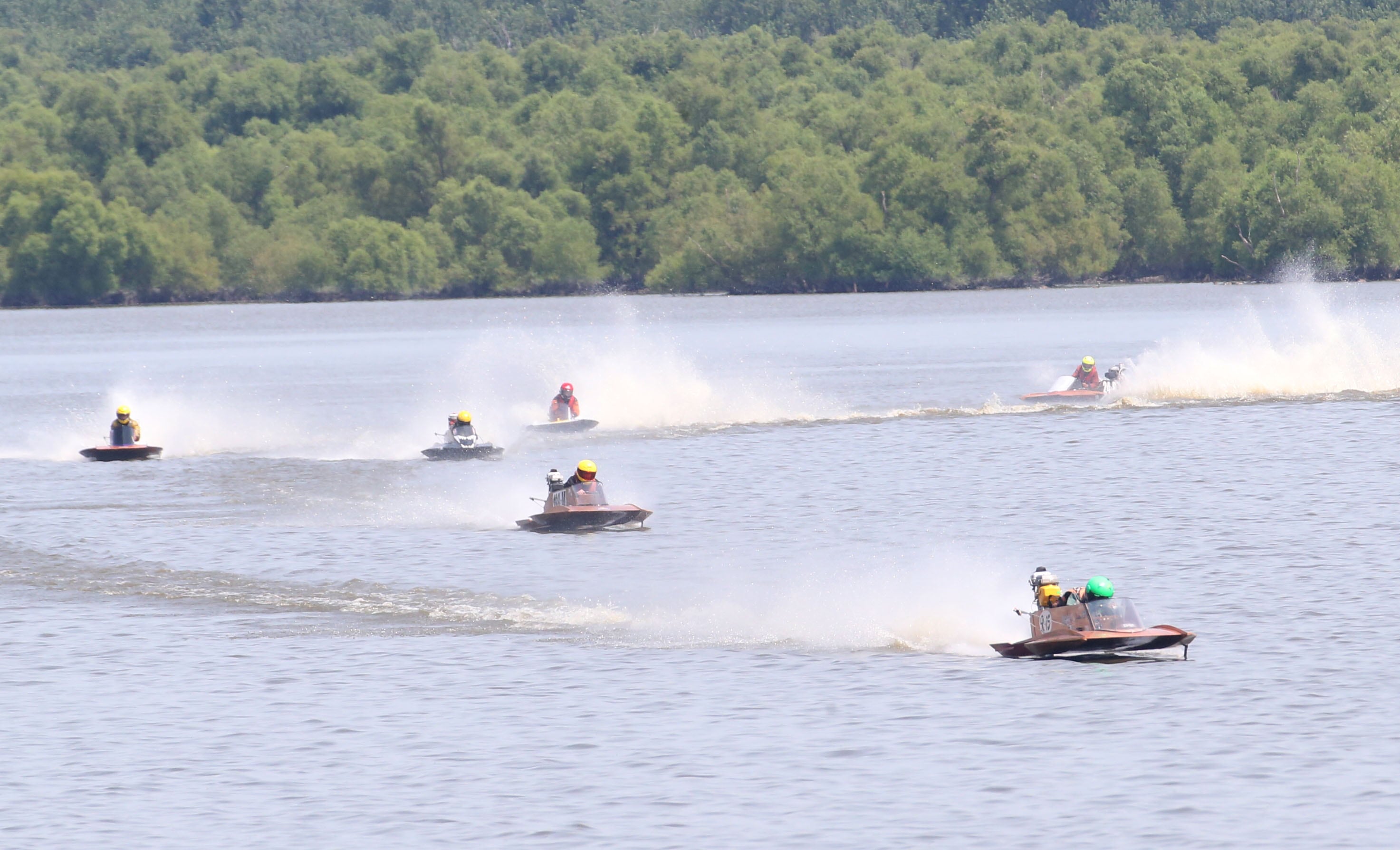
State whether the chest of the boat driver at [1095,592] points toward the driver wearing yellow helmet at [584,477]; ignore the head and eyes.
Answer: no

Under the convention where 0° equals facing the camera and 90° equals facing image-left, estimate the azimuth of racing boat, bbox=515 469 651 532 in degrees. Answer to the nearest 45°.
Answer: approximately 315°

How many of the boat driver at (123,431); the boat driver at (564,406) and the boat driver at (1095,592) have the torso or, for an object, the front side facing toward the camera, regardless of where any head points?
2

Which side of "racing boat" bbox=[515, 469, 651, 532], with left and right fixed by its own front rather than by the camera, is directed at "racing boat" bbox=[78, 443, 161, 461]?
back

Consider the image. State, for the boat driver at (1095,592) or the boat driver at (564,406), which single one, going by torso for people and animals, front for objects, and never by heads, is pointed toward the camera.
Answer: the boat driver at (564,406)

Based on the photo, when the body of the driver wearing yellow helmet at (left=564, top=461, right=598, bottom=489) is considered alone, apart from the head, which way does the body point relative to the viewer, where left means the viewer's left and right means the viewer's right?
facing the viewer and to the right of the viewer

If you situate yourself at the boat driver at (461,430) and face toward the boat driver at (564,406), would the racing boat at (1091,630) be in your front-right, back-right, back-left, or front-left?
back-right

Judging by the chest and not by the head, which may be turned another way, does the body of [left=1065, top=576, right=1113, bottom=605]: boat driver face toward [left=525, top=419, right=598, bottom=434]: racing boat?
no

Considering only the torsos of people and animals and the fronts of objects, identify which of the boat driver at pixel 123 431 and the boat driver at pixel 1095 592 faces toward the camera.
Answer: the boat driver at pixel 123 431

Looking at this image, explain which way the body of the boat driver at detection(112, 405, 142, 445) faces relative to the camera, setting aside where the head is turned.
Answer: toward the camera

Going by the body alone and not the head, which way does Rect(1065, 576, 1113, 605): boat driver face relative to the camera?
to the viewer's right

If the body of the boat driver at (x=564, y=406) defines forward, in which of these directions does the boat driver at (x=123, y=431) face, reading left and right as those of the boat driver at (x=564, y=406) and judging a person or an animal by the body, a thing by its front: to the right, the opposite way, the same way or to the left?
the same way

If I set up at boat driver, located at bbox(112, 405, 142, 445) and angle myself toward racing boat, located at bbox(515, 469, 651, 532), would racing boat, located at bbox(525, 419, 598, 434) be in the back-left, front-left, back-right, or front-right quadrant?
front-left

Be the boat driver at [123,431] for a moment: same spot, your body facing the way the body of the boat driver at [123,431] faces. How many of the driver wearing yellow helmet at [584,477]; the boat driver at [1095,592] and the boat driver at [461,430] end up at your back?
0
